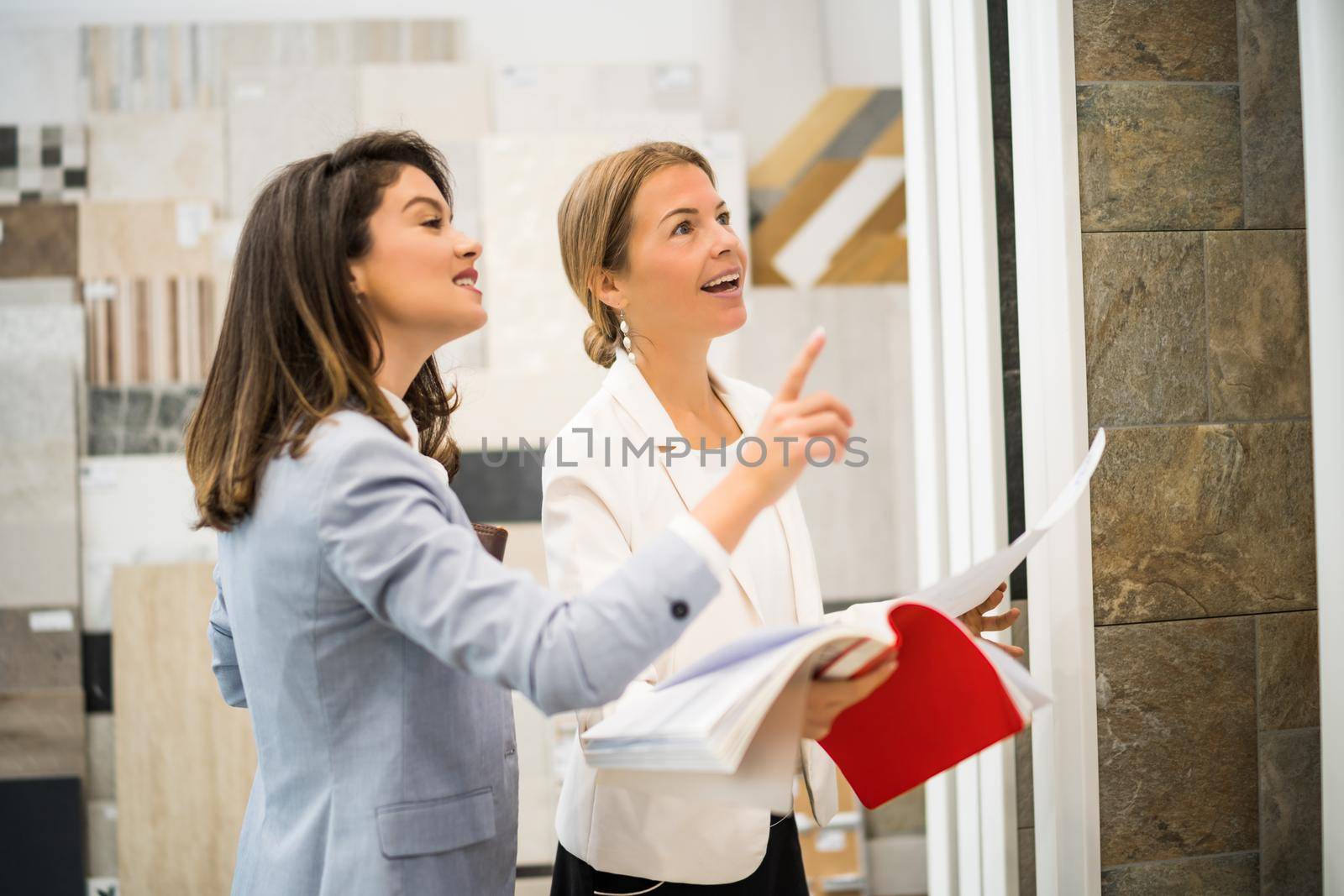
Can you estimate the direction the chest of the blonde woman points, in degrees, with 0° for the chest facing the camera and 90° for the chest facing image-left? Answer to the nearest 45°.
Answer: approximately 315°

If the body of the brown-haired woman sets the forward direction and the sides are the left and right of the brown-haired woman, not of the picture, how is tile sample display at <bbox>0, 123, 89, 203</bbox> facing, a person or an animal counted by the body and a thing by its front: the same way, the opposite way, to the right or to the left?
to the right

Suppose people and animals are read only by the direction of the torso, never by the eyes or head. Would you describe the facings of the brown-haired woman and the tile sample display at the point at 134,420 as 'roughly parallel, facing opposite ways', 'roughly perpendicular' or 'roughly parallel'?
roughly perpendicular

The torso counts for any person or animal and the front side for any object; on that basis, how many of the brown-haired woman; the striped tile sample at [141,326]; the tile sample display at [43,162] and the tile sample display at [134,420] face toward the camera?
3

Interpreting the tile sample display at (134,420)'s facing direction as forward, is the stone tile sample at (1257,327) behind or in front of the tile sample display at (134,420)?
in front

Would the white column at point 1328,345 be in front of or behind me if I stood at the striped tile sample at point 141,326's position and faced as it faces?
in front

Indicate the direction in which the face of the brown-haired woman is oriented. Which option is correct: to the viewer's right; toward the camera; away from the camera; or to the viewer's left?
to the viewer's right

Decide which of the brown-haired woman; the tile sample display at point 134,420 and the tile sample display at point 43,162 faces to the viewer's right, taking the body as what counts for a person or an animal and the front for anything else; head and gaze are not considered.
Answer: the brown-haired woman
